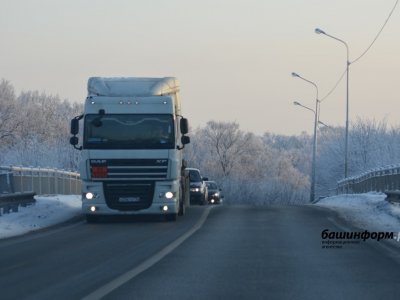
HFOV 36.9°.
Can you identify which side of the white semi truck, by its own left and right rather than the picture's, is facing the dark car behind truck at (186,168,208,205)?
back

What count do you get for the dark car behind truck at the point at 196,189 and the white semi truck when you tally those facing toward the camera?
2

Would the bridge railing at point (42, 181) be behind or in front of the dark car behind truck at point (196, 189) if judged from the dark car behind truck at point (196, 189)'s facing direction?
in front

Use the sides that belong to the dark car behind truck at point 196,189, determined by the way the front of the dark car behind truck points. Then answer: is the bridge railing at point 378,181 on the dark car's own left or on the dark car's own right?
on the dark car's own left

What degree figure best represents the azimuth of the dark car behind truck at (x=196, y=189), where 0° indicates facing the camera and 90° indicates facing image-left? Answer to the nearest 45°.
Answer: approximately 0°

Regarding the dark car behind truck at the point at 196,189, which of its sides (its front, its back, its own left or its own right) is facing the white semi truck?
front

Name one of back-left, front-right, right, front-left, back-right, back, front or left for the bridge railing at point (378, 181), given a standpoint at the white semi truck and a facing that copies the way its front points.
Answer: back-left
